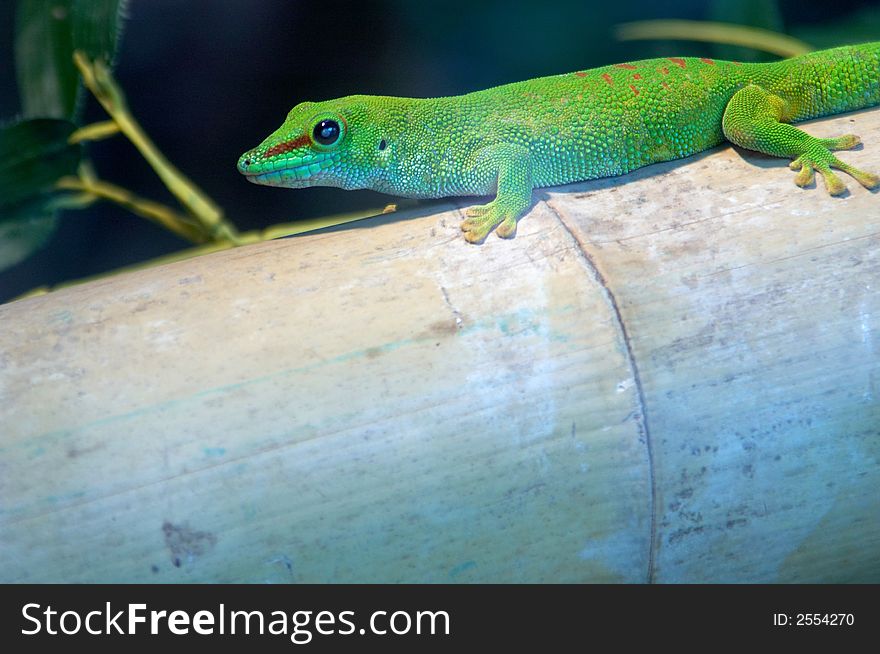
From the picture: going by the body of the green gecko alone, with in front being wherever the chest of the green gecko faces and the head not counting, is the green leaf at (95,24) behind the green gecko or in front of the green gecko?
in front

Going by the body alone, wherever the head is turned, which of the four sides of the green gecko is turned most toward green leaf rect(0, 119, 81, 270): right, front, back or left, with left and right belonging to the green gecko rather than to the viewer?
front

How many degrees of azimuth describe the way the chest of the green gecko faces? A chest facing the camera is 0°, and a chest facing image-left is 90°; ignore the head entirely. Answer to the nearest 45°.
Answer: approximately 90°

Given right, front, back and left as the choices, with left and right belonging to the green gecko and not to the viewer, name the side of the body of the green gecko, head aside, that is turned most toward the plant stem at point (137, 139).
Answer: front

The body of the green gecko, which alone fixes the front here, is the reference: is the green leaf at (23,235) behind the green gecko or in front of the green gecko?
in front

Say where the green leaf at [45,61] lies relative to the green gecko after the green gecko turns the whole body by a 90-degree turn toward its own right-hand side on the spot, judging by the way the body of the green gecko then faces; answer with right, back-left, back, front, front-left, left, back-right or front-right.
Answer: left
